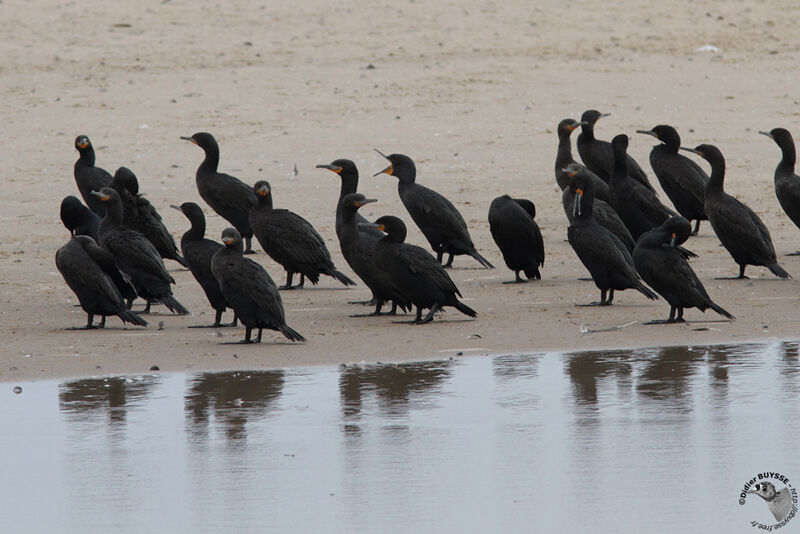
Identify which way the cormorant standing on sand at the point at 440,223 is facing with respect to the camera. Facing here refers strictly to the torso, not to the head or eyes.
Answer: to the viewer's left

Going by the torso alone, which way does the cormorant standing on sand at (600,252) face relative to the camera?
to the viewer's left

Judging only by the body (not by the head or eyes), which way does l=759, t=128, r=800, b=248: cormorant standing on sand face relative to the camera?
to the viewer's left

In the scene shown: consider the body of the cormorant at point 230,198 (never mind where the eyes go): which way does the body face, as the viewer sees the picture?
to the viewer's left

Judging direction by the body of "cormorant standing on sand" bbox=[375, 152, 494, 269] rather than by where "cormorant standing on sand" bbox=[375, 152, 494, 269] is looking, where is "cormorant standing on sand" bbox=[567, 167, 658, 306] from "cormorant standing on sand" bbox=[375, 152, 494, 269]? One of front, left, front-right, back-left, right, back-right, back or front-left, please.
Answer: back-left

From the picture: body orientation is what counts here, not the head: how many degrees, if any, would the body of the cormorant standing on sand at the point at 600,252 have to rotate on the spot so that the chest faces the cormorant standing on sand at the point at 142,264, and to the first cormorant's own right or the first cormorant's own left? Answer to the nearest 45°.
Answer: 0° — it already faces it

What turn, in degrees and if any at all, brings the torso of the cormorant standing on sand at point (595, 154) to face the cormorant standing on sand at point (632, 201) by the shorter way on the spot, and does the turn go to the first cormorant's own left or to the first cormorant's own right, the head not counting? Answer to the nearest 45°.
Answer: approximately 90° to the first cormorant's own left

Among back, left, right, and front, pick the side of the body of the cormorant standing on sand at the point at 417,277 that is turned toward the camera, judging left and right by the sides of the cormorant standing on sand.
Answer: left

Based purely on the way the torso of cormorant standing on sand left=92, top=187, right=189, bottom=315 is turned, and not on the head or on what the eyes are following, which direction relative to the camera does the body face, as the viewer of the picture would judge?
to the viewer's left

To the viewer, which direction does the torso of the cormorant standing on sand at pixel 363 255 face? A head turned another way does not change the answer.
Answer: to the viewer's left

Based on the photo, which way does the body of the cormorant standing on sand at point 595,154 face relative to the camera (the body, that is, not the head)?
to the viewer's left

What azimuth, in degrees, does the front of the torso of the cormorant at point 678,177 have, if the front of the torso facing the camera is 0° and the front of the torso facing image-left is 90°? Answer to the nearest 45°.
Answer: approximately 90°

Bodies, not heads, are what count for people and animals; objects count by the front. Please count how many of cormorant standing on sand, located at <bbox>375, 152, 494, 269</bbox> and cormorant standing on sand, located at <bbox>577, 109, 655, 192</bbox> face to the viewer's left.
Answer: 2
